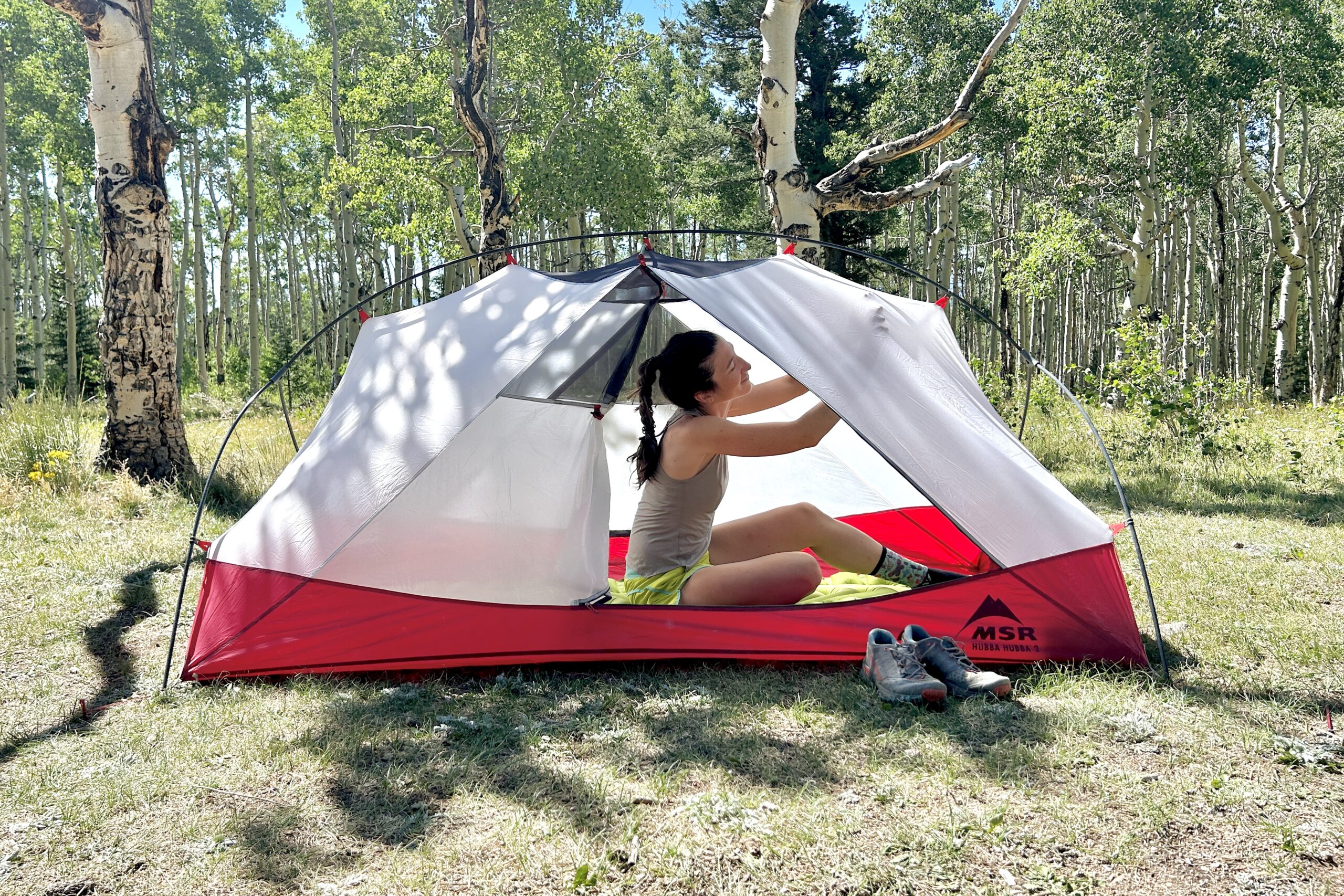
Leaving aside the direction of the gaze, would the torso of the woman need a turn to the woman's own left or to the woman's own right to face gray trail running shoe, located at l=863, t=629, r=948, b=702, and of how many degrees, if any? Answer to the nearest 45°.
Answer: approximately 45° to the woman's own right

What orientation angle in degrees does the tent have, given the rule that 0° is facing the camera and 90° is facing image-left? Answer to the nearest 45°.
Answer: approximately 0°

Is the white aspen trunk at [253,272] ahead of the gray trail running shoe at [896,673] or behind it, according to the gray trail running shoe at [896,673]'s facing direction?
behind

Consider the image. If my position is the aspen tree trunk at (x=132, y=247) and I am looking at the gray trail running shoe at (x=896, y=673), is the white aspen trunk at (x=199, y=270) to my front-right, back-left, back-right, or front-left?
back-left

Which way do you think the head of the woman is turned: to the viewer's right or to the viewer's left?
to the viewer's right

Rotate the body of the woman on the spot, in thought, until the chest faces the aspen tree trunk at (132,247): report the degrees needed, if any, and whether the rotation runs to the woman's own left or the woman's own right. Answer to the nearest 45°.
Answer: approximately 135° to the woman's own left

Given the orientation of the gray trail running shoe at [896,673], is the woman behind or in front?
behind

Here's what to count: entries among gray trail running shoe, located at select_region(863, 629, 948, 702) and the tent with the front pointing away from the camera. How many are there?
0

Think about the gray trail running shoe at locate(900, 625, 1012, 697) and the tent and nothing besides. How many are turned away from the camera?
0

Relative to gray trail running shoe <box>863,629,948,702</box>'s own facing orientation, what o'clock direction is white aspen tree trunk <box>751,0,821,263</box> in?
The white aspen tree trunk is roughly at 7 o'clock from the gray trail running shoe.

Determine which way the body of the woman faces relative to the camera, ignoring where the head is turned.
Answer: to the viewer's right
